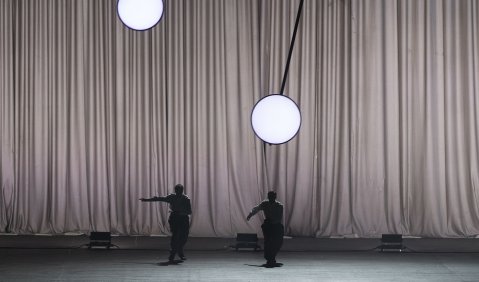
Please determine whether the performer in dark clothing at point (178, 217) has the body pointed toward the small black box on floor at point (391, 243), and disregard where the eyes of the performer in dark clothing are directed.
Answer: no

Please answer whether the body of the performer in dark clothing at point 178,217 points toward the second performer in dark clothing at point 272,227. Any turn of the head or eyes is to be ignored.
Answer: no
